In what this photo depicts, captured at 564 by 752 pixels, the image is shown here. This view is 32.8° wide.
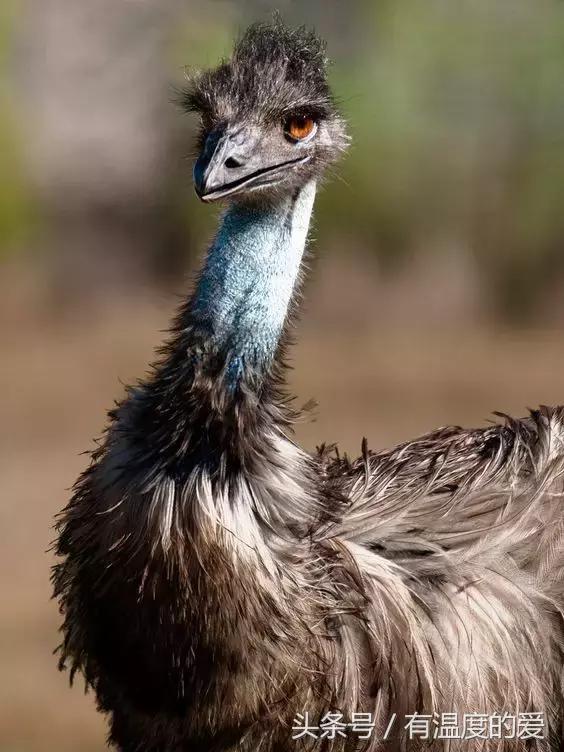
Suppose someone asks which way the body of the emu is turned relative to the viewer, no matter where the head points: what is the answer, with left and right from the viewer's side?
facing the viewer and to the left of the viewer
